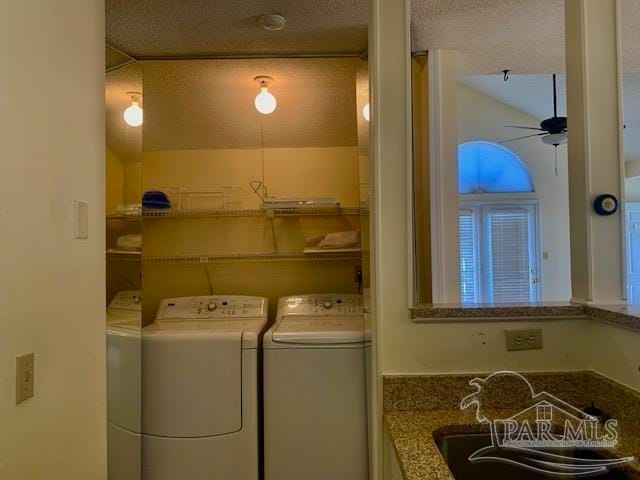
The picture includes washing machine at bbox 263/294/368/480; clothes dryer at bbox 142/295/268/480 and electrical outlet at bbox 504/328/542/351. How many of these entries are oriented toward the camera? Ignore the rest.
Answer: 3

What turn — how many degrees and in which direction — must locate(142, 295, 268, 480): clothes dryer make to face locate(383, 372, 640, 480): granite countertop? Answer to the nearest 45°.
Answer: approximately 45° to its left

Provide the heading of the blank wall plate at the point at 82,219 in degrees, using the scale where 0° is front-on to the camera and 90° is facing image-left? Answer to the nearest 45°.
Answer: approximately 315°

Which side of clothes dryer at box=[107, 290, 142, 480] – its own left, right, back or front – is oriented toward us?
front

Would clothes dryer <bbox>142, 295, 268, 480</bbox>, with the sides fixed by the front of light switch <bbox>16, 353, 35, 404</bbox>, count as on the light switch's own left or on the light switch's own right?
on the light switch's own left

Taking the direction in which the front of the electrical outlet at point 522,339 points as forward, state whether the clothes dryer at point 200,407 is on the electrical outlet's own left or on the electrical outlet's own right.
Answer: on the electrical outlet's own right

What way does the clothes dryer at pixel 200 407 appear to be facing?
toward the camera

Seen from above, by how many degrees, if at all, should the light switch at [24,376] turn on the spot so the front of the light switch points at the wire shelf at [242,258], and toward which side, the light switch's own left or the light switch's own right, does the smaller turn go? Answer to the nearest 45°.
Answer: approximately 90° to the light switch's own left

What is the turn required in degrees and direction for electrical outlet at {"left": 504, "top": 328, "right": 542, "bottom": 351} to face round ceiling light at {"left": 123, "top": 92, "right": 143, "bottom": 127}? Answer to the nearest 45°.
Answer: approximately 90° to its right

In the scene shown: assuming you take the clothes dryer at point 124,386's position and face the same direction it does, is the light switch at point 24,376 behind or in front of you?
in front

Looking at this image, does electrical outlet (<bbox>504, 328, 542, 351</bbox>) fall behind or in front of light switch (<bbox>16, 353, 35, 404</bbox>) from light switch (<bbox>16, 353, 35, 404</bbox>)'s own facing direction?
in front

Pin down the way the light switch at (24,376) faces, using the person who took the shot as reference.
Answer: facing the viewer and to the right of the viewer

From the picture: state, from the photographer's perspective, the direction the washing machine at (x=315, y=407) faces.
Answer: facing the viewer

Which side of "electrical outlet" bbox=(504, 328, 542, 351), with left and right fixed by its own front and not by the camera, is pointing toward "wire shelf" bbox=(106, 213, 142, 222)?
right

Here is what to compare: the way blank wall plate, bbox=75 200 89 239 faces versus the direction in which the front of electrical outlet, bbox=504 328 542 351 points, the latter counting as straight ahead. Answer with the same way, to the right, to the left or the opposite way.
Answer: to the left
